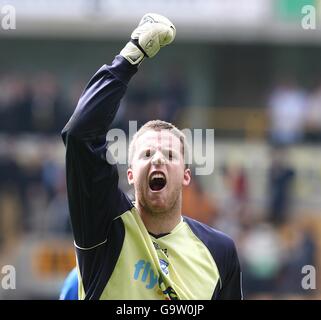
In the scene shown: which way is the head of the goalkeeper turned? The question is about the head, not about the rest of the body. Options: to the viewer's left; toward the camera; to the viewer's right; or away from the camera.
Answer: toward the camera

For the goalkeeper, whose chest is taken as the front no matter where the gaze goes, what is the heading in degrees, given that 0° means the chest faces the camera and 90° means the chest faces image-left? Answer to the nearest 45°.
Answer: approximately 0°
